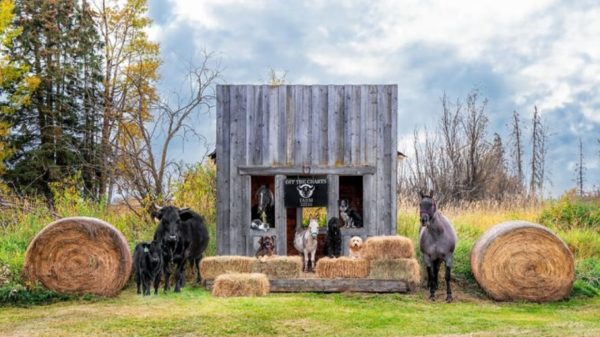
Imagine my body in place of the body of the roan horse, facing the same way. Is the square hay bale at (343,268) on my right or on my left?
on my right

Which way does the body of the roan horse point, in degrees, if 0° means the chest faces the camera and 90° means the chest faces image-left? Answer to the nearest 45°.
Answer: approximately 0°

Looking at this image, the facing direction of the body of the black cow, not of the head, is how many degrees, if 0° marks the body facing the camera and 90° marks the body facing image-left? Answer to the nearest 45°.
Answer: approximately 45°

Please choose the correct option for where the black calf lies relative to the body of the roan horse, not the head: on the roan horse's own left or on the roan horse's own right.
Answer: on the roan horse's own right

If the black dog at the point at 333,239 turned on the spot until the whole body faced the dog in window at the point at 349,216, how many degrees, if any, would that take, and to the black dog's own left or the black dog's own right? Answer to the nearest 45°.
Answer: approximately 180°

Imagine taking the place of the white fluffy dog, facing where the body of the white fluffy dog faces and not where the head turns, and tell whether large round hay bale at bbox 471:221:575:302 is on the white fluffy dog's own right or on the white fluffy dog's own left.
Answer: on the white fluffy dog's own left

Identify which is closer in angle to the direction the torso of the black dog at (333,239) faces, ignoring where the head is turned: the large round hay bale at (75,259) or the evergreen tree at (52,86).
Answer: the large round hay bale

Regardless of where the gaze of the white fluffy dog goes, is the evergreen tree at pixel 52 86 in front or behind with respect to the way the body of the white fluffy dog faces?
behind

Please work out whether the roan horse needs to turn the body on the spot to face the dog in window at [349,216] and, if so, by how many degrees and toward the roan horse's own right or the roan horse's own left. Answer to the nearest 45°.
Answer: approximately 135° to the roan horse's own right
